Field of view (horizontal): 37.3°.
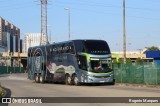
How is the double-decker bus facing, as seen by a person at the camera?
facing the viewer and to the right of the viewer
